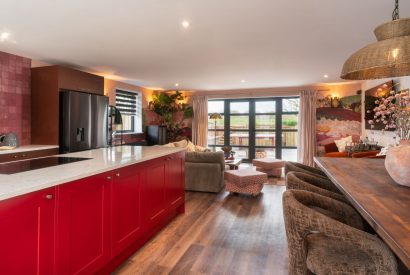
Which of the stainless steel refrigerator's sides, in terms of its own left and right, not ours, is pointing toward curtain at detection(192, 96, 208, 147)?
left

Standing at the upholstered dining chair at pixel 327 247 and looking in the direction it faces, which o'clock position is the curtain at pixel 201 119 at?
The curtain is roughly at 8 o'clock from the upholstered dining chair.

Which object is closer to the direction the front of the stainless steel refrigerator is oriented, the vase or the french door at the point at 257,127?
the vase

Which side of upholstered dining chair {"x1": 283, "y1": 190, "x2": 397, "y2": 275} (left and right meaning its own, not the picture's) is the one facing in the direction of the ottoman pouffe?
left

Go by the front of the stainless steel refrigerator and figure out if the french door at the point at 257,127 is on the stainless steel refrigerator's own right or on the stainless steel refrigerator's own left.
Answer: on the stainless steel refrigerator's own left

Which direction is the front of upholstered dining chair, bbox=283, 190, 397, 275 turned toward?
to the viewer's right

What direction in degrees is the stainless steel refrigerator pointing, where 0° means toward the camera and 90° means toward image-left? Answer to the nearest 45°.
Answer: approximately 315°

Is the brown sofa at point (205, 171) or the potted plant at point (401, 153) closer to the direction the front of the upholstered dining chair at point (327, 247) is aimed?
the potted plant
